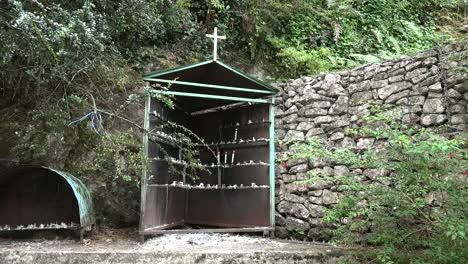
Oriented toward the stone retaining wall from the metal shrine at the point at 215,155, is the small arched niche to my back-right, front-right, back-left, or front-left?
back-right

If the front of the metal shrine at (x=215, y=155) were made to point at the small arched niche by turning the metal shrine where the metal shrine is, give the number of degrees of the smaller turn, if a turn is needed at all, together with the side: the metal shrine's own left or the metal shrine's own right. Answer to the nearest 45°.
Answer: approximately 90° to the metal shrine's own right

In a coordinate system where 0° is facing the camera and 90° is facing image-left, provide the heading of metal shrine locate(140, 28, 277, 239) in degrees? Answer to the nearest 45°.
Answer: approximately 0°

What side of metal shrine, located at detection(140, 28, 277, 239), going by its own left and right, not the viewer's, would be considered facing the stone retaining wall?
left
